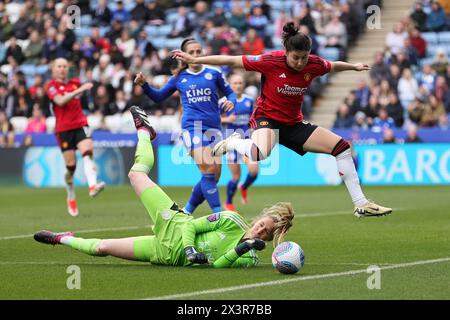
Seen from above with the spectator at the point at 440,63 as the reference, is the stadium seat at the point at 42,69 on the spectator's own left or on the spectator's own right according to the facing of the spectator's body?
on the spectator's own right

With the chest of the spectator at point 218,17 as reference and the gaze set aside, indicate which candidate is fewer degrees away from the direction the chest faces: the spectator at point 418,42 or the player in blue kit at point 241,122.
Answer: the player in blue kit

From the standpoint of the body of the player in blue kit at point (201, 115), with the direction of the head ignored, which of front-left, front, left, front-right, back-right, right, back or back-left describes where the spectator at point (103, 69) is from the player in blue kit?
back

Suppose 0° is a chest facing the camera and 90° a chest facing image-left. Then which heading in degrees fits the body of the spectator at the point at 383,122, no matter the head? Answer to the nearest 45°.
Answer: approximately 0°

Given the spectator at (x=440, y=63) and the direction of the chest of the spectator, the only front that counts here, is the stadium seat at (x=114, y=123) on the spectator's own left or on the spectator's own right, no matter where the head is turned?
on the spectator's own right
